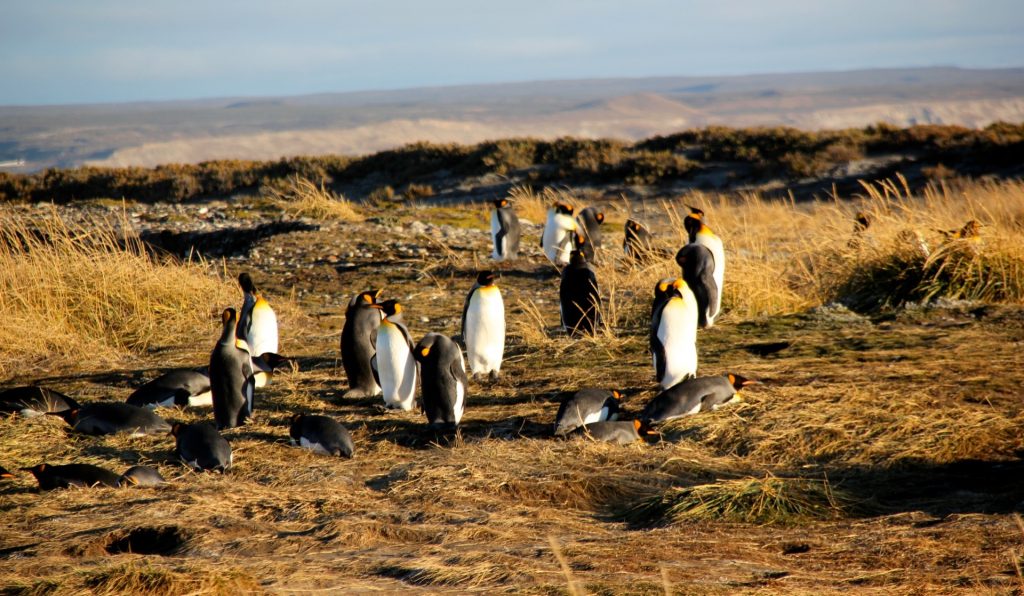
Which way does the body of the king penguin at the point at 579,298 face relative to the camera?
away from the camera

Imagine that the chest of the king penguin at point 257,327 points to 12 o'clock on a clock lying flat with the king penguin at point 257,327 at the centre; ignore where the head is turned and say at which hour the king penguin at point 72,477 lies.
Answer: the king penguin at point 72,477 is roughly at 2 o'clock from the king penguin at point 257,327.

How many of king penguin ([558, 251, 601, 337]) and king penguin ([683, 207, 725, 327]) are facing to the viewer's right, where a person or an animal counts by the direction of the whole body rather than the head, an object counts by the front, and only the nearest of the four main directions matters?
1

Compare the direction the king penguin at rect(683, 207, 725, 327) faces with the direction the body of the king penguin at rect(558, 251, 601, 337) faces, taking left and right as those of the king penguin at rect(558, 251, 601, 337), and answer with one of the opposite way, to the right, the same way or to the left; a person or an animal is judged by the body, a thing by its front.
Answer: to the right

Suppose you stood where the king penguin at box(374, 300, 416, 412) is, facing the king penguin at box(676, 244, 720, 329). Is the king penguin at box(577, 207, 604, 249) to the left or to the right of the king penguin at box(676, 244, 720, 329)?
left

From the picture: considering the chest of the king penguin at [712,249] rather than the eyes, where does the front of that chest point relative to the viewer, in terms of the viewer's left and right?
facing to the right of the viewer

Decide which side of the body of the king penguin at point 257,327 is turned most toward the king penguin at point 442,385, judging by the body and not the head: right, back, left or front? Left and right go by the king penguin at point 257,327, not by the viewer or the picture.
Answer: front

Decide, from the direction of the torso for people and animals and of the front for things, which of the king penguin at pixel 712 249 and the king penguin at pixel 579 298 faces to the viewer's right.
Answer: the king penguin at pixel 712 249

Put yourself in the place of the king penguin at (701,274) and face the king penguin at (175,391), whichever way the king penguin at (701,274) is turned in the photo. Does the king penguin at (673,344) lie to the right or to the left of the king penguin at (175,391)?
left

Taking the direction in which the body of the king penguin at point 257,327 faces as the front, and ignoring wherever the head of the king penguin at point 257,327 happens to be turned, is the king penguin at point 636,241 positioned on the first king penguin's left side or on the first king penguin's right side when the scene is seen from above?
on the first king penguin's left side

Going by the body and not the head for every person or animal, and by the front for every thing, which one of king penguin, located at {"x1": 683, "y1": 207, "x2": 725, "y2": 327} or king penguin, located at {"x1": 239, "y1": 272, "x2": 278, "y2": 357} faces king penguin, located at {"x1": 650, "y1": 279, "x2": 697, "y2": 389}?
king penguin, located at {"x1": 239, "y1": 272, "x2": 278, "y2": 357}
